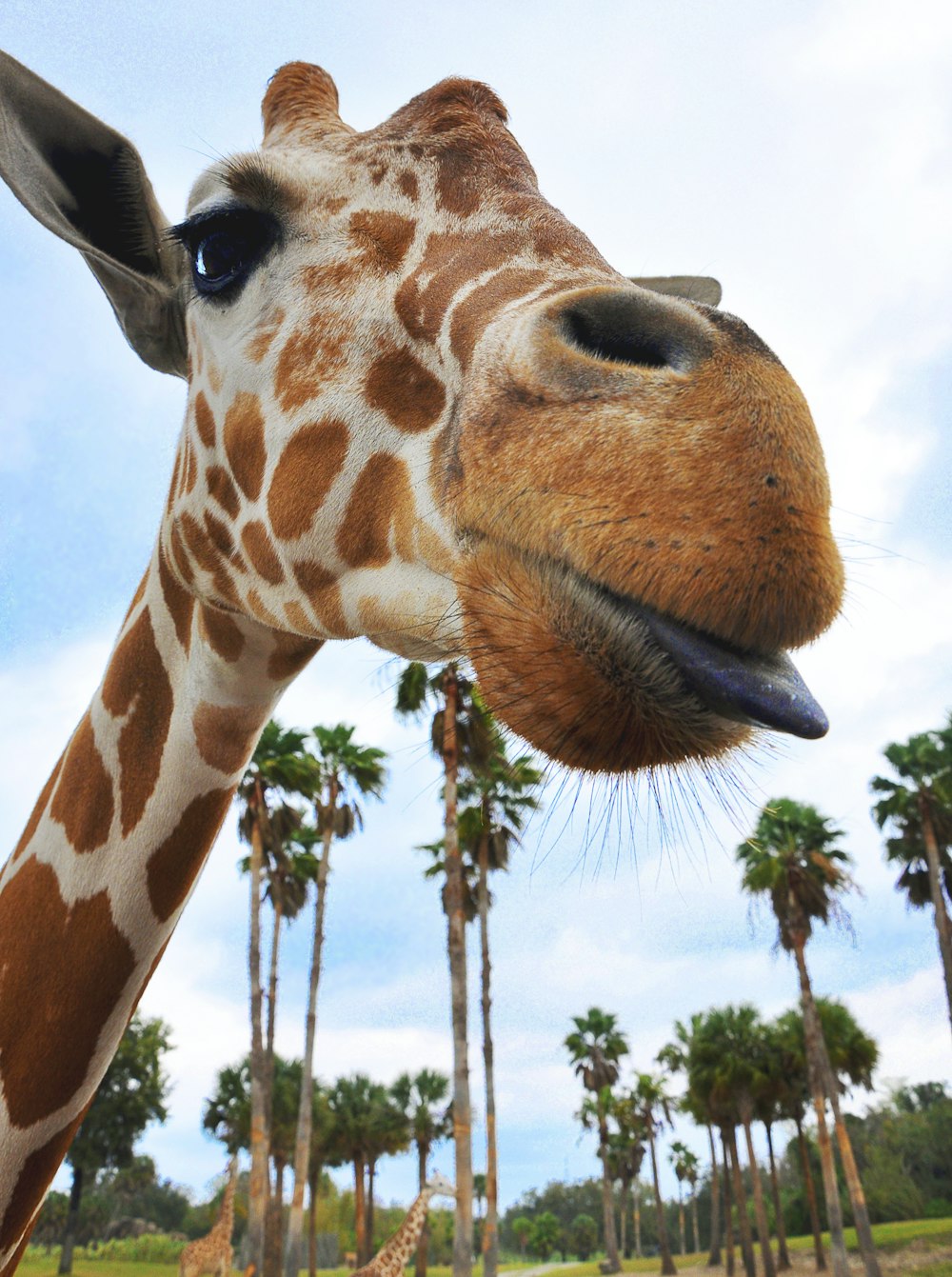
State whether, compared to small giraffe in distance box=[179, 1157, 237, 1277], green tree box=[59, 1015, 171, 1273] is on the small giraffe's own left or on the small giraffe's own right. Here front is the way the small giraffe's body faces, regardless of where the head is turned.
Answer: on the small giraffe's own left

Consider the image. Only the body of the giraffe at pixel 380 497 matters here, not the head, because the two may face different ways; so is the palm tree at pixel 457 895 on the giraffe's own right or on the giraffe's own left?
on the giraffe's own left

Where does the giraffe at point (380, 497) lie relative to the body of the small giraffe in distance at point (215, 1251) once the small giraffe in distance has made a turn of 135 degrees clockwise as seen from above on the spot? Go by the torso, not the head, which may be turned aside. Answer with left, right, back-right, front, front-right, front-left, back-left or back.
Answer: front-left

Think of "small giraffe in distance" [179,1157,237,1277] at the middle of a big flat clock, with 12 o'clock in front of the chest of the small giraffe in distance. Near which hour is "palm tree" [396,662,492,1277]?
The palm tree is roughly at 2 o'clock from the small giraffe in distance.

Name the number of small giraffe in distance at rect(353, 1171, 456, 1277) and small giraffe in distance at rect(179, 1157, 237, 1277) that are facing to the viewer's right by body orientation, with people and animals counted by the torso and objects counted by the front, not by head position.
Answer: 2

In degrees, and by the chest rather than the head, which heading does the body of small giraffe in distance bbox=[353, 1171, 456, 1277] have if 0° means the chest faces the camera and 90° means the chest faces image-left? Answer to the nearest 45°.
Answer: approximately 270°

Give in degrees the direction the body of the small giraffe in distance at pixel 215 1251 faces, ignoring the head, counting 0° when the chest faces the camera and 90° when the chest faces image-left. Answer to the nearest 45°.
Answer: approximately 270°

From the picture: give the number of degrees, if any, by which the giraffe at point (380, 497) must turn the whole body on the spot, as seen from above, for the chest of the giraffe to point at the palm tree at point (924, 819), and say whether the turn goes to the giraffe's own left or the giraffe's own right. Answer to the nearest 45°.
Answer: approximately 90° to the giraffe's own left

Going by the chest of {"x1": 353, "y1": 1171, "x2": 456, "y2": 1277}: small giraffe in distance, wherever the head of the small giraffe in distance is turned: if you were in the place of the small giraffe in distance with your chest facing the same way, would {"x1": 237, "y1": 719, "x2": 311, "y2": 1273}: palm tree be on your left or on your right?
on your left

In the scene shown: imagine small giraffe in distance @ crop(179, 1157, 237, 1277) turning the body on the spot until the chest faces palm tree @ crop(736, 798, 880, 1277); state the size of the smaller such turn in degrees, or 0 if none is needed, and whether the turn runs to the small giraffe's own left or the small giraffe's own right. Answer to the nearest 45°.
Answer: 0° — it already faces it
